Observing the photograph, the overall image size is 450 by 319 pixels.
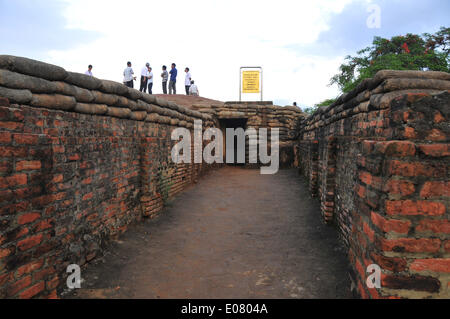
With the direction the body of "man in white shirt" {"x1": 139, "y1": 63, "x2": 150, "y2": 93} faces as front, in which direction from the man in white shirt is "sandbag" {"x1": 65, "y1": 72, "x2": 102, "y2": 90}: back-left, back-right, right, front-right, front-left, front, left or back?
right

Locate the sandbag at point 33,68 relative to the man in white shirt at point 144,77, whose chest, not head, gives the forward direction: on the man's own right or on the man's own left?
on the man's own right

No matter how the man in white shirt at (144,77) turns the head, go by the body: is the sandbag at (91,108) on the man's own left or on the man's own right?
on the man's own right
